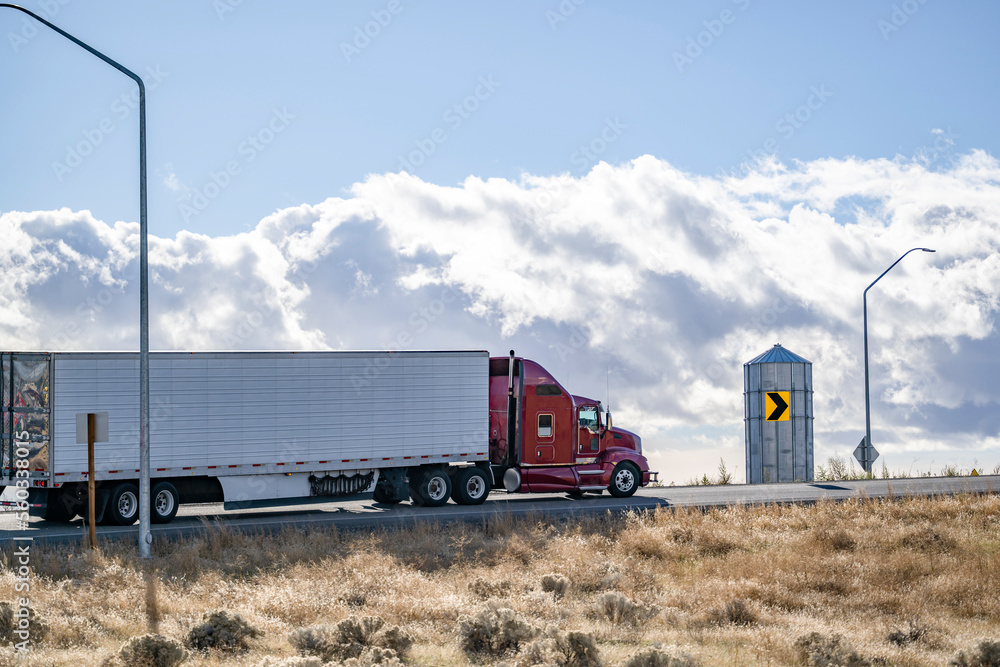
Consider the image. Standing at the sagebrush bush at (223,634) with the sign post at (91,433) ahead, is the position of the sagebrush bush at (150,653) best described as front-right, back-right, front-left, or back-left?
back-left

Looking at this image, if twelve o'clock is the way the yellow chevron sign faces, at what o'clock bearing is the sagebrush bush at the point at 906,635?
The sagebrush bush is roughly at 12 o'clock from the yellow chevron sign.

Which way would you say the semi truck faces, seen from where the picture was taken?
facing away from the viewer and to the right of the viewer

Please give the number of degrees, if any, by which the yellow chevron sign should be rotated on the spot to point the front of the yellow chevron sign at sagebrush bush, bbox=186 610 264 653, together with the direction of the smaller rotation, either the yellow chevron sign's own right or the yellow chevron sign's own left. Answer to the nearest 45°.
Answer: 0° — it already faces it

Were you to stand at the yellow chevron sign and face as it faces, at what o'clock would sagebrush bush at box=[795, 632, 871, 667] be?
The sagebrush bush is roughly at 12 o'clock from the yellow chevron sign.

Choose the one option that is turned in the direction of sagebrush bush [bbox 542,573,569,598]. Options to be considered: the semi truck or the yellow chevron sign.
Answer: the yellow chevron sign

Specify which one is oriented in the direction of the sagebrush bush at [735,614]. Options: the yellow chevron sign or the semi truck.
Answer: the yellow chevron sign

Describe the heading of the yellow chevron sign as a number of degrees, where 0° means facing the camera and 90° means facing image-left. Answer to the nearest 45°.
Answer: approximately 0°

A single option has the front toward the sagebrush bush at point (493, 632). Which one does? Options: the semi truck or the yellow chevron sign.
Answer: the yellow chevron sign

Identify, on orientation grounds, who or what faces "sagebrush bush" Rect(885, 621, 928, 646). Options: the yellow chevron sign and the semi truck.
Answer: the yellow chevron sign
